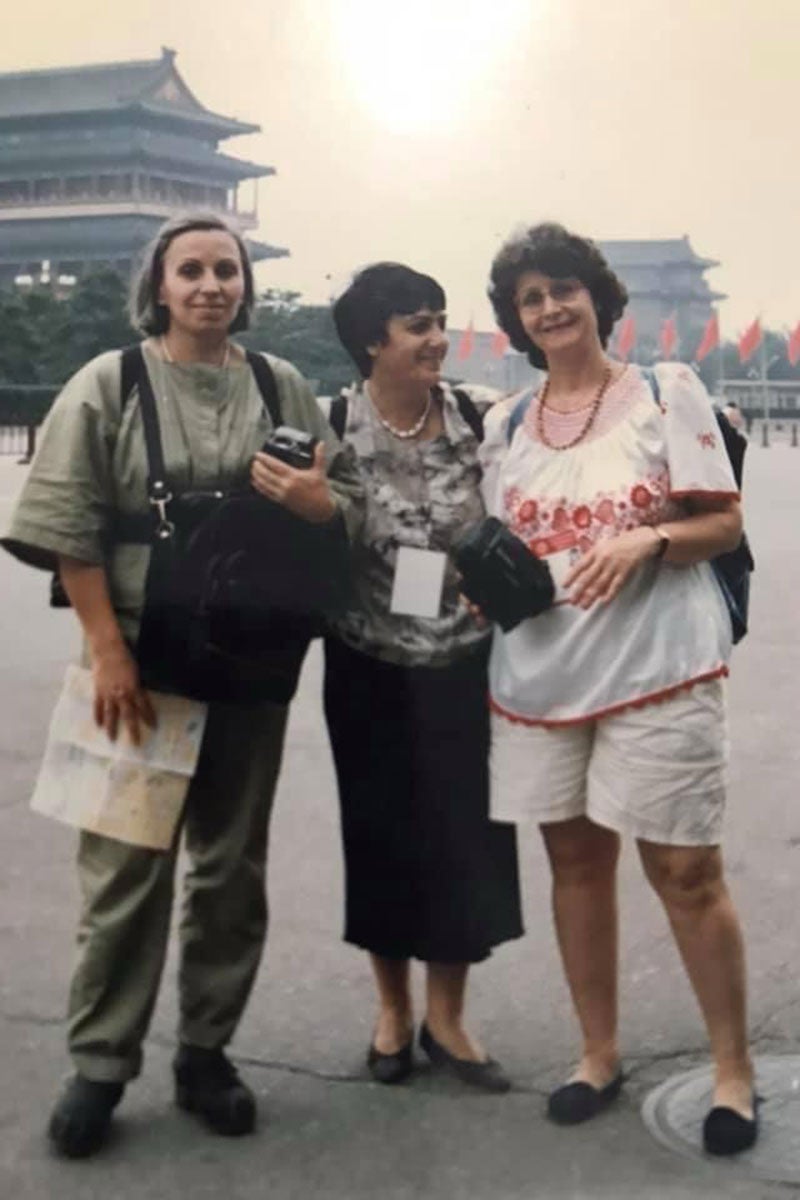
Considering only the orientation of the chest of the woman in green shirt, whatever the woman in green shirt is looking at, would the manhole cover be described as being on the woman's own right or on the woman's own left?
on the woman's own left

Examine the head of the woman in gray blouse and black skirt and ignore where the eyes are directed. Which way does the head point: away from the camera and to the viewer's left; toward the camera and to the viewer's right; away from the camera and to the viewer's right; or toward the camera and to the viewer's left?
toward the camera and to the viewer's right

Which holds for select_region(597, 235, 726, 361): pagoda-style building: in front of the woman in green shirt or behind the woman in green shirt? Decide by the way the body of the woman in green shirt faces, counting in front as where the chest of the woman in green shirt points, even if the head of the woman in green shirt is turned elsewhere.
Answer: behind

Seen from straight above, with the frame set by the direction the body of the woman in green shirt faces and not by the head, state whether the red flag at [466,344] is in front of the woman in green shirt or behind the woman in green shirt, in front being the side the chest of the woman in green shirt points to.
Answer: behind

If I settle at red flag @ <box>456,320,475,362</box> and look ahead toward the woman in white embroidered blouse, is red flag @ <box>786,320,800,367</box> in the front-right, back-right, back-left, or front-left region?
back-left

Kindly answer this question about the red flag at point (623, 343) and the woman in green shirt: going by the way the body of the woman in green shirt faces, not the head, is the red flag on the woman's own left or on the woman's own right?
on the woman's own left

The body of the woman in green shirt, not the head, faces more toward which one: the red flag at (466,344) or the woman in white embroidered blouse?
the woman in white embroidered blouse

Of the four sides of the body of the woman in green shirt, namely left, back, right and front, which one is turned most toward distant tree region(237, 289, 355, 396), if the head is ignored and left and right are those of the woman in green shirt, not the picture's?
back

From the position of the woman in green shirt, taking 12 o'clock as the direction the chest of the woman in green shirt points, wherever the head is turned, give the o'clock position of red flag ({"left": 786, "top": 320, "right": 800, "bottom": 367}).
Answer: The red flag is roughly at 7 o'clock from the woman in green shirt.

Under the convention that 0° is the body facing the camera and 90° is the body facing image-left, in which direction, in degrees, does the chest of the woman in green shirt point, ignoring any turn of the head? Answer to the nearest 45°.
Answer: approximately 0°

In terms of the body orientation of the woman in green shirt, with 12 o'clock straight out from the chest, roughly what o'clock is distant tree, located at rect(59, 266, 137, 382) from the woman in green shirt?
The distant tree is roughly at 6 o'clock from the woman in green shirt.

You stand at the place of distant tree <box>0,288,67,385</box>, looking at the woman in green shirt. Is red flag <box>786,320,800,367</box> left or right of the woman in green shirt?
left

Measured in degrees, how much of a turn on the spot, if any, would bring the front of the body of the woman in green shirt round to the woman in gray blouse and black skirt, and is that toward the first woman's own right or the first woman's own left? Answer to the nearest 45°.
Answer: approximately 90° to the first woman's own left
